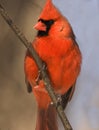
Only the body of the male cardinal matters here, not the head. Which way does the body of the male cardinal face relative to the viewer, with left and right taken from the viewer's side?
facing the viewer and to the left of the viewer
